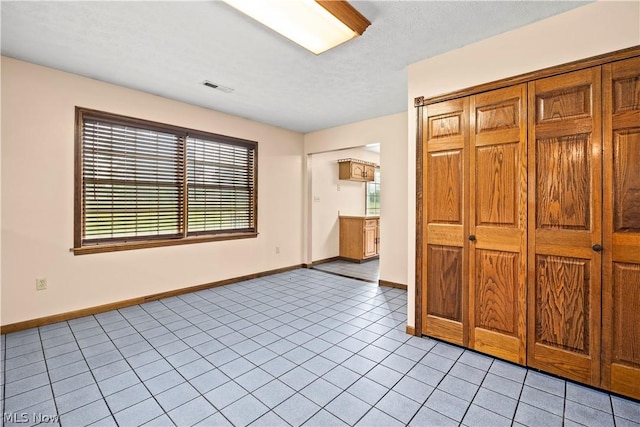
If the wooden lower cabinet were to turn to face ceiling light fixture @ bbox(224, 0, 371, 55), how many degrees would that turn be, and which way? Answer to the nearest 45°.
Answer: approximately 45° to its right

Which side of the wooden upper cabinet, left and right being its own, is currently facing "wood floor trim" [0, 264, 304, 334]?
right

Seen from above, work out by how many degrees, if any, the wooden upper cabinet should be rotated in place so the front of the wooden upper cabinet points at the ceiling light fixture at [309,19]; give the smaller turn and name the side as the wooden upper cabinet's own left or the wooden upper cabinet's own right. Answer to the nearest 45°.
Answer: approximately 45° to the wooden upper cabinet's own right

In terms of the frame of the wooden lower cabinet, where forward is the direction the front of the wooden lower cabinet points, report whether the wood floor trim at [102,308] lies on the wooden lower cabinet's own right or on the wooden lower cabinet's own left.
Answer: on the wooden lower cabinet's own right

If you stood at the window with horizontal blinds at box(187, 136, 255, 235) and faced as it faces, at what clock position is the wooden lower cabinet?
The wooden lower cabinet is roughly at 10 o'clock from the window with horizontal blinds.

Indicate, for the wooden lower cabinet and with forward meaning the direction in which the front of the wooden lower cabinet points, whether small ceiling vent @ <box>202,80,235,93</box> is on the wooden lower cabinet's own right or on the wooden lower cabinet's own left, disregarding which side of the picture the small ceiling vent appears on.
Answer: on the wooden lower cabinet's own right

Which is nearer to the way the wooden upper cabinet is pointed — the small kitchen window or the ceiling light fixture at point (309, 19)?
the ceiling light fixture

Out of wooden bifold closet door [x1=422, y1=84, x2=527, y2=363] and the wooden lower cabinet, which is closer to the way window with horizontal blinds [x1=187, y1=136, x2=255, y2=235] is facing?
the wooden bifold closet door

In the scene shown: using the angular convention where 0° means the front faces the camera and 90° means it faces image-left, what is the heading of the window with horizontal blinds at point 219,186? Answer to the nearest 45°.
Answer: approximately 315°

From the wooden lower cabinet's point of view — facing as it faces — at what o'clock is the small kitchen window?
The small kitchen window is roughly at 8 o'clock from the wooden lower cabinet.

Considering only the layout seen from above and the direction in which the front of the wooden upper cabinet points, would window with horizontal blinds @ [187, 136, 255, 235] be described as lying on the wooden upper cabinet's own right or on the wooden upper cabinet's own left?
on the wooden upper cabinet's own right
